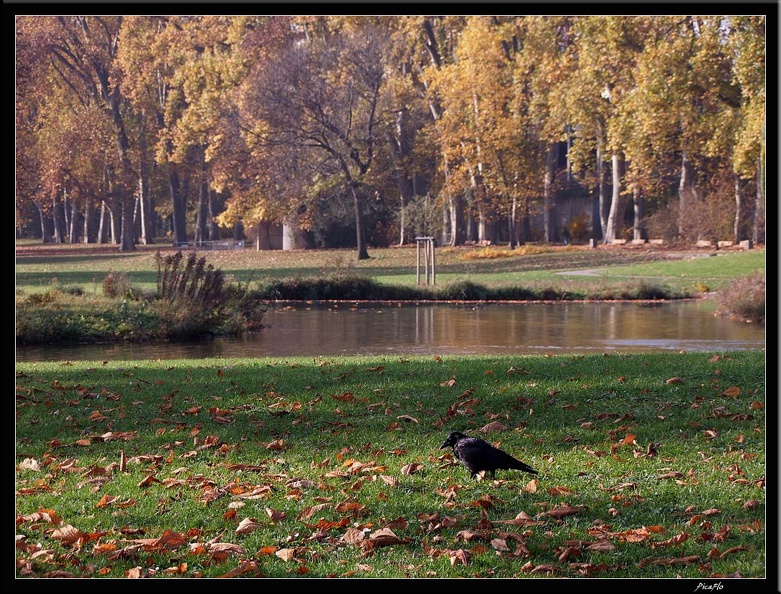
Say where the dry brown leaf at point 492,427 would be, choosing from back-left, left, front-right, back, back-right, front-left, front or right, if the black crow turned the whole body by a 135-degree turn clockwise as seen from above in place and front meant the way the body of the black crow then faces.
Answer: front-left

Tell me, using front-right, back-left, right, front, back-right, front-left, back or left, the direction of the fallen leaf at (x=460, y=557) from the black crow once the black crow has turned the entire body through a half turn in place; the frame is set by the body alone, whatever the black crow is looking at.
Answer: right

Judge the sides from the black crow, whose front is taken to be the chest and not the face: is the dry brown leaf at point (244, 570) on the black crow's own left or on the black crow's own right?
on the black crow's own left

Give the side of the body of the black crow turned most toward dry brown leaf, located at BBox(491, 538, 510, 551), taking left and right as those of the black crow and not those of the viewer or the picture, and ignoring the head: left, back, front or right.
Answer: left

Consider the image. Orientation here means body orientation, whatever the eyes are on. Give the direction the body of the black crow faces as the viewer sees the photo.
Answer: to the viewer's left
